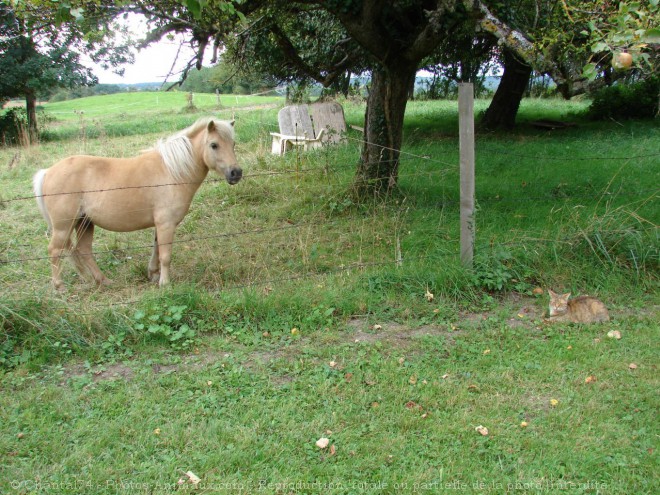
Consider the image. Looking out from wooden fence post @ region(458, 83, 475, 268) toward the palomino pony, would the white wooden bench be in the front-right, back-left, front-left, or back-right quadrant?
front-right

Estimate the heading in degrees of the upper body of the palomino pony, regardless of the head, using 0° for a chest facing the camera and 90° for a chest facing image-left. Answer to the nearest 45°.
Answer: approximately 270°

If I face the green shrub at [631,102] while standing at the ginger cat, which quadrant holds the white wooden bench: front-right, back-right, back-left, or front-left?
front-left

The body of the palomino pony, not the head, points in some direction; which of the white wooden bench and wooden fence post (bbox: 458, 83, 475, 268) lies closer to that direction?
the wooden fence post

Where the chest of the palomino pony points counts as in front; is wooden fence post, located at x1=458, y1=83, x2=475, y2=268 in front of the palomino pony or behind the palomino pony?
in front

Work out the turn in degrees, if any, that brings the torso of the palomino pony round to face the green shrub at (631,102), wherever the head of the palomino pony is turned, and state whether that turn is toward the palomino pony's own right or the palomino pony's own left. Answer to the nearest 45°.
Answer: approximately 45° to the palomino pony's own left

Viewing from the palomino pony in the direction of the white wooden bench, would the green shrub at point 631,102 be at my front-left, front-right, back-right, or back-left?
front-right

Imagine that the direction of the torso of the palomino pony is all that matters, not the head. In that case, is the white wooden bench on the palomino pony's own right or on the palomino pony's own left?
on the palomino pony's own left
